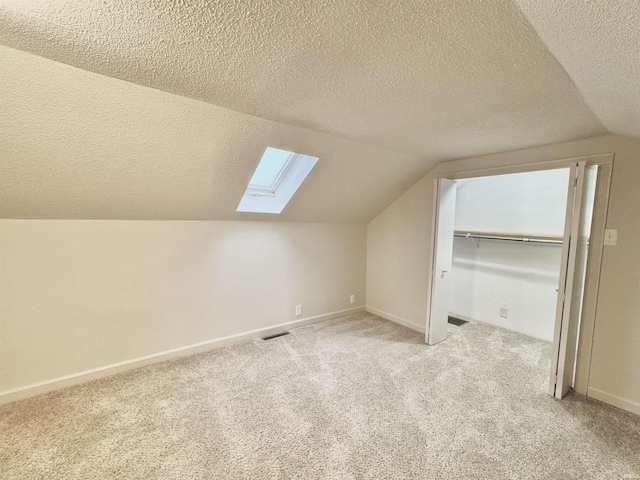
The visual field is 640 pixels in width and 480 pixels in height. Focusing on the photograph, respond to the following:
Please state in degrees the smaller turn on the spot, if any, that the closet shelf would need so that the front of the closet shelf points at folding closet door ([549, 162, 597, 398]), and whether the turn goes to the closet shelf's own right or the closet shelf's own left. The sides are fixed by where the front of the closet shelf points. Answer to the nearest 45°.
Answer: approximately 45° to the closet shelf's own left

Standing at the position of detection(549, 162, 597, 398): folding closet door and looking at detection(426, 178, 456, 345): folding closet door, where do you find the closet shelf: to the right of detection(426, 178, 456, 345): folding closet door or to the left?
right

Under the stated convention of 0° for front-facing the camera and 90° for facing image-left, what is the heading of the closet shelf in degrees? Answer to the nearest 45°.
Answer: approximately 45°

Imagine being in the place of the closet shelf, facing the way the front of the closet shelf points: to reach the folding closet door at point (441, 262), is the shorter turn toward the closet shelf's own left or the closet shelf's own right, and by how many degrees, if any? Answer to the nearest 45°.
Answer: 0° — it already faces it
